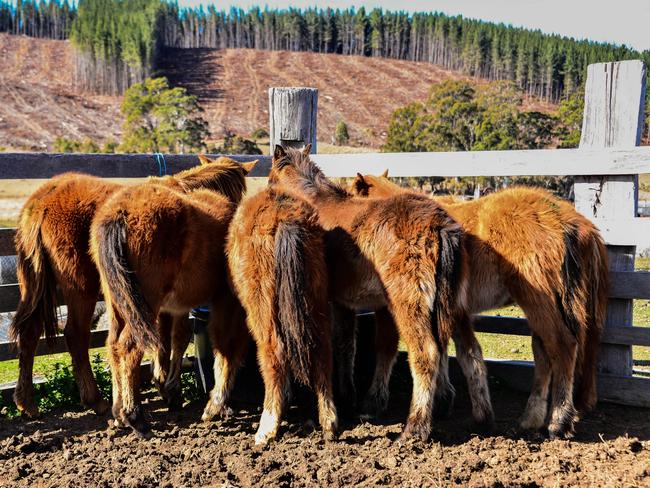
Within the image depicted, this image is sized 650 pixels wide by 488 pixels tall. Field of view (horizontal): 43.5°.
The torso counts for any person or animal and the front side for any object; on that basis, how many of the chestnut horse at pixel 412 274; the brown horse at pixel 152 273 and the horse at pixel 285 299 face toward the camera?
0

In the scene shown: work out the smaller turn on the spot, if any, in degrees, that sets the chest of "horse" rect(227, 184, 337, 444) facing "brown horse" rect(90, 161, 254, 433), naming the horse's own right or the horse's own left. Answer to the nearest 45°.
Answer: approximately 90° to the horse's own left

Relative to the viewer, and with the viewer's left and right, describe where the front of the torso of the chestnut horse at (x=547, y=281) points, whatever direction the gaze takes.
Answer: facing away from the viewer and to the left of the viewer

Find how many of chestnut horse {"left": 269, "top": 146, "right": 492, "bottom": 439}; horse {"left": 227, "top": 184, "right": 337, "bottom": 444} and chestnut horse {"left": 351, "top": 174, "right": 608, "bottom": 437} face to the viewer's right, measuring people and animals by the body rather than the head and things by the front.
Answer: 0

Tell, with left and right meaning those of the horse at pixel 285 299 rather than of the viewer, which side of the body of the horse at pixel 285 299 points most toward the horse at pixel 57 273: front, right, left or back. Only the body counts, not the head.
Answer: left

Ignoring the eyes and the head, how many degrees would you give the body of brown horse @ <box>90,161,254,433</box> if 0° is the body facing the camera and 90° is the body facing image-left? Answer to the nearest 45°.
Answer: approximately 225°

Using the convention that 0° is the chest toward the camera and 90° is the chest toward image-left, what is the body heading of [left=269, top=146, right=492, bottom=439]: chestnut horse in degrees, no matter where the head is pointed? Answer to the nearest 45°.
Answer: approximately 135°

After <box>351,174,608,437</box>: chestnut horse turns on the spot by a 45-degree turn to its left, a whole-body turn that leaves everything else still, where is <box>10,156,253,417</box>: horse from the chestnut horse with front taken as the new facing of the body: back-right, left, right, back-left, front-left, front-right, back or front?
front

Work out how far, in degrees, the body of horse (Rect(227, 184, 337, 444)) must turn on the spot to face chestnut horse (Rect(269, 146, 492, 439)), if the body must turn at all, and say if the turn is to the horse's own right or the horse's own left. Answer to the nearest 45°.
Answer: approximately 90° to the horse's own right

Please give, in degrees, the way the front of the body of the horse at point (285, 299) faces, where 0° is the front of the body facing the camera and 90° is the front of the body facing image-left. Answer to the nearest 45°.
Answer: approximately 180°

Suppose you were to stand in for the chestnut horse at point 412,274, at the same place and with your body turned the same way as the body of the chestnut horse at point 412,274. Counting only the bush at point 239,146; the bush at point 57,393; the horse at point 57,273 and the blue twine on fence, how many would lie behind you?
0

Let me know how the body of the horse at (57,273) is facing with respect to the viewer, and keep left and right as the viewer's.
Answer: facing away from the viewer and to the right of the viewer

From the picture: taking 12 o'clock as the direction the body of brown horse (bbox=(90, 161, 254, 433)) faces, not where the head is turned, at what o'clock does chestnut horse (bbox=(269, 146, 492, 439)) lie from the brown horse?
The chestnut horse is roughly at 2 o'clock from the brown horse.

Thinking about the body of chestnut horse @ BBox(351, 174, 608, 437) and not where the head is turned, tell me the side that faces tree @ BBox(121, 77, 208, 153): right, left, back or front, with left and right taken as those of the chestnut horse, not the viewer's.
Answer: front

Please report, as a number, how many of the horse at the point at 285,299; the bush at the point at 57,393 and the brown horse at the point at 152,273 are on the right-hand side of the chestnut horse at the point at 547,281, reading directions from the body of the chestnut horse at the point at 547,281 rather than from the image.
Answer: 0
